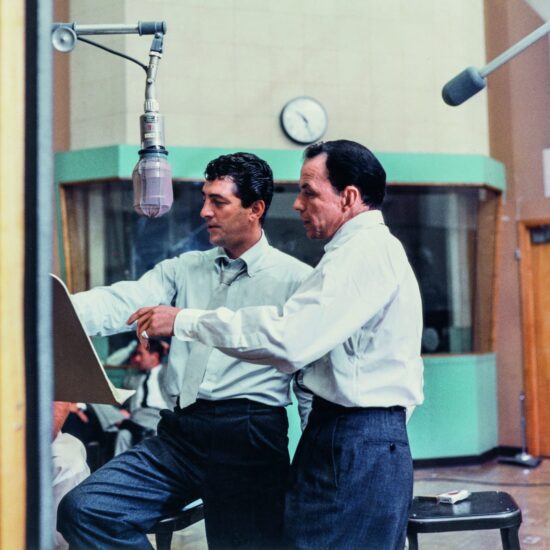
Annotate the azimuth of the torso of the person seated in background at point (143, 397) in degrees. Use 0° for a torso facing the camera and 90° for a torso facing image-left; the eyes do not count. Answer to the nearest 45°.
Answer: approximately 45°

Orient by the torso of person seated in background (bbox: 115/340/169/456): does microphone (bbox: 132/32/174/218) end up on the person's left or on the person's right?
on the person's left

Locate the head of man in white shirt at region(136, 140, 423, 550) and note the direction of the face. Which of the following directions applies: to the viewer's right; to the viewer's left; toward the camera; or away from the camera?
to the viewer's left

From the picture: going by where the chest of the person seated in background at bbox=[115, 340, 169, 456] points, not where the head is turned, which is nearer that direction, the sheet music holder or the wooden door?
the sheet music holder

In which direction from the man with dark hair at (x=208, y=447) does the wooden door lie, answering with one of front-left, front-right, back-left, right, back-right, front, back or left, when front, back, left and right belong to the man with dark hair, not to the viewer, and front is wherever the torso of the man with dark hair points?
back

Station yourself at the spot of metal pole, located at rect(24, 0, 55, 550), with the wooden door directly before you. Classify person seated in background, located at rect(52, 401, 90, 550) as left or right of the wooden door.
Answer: left

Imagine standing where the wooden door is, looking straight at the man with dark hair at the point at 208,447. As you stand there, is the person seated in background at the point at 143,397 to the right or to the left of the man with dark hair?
right

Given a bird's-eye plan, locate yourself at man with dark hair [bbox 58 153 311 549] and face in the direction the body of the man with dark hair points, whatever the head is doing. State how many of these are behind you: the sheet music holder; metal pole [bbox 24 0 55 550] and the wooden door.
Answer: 1

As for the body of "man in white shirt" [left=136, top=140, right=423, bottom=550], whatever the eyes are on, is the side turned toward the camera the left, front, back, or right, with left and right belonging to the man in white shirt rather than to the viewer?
left

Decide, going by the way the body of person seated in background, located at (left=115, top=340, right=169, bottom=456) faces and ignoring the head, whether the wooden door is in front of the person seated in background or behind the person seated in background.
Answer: behind
